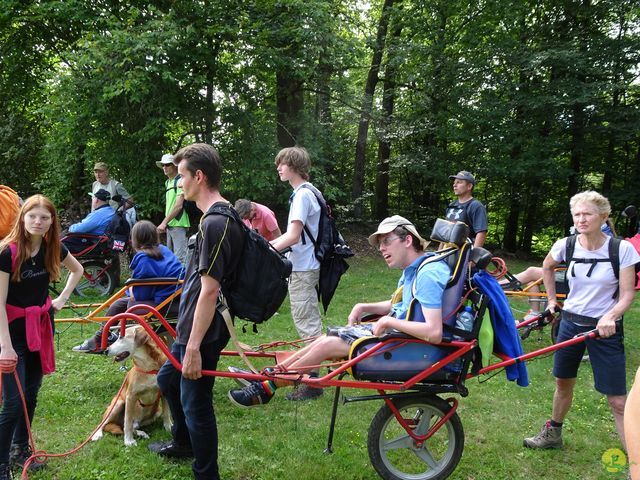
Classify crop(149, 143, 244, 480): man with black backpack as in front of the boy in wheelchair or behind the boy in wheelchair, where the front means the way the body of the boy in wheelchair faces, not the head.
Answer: in front

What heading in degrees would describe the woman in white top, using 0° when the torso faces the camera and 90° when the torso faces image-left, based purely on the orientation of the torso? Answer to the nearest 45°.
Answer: approximately 45°

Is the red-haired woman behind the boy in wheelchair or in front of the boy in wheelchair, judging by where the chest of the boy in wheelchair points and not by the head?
in front

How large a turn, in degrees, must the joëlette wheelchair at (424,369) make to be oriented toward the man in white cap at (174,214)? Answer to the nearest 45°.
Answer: approximately 45° to its right

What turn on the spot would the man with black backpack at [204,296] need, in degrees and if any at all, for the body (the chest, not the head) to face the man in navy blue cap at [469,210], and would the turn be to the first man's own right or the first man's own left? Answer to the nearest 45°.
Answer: approximately 135° to the first man's own right

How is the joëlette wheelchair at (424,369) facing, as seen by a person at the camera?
facing to the left of the viewer

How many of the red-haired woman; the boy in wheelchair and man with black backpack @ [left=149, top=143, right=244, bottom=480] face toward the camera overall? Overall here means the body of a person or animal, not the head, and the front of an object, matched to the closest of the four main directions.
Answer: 1

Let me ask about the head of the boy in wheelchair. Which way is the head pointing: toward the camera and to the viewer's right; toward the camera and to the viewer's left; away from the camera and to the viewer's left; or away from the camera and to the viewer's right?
toward the camera and to the viewer's left

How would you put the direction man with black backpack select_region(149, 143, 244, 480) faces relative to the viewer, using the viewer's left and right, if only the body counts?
facing to the left of the viewer

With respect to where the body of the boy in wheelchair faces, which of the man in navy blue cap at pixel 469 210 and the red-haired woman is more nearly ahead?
the red-haired woman
